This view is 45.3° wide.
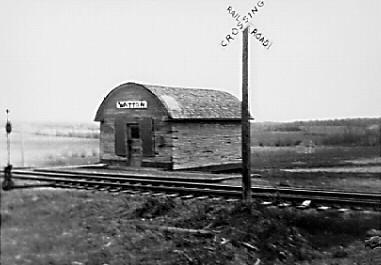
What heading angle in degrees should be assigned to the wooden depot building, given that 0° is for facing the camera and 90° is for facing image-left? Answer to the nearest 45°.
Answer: approximately 45°
